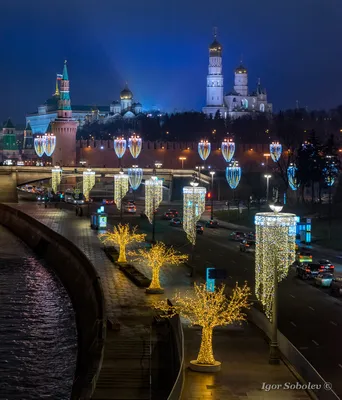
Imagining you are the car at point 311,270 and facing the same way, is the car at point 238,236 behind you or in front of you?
in front

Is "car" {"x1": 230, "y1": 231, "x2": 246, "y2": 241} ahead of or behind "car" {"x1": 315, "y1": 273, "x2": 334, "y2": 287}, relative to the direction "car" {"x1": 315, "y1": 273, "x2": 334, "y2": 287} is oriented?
ahead

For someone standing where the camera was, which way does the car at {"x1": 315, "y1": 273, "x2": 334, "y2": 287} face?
facing away from the viewer and to the left of the viewer

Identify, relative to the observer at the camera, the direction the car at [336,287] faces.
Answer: facing away from the viewer and to the left of the viewer

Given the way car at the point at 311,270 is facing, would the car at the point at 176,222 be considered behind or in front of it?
in front

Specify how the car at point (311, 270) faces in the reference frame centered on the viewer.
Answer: facing away from the viewer and to the left of the viewer
